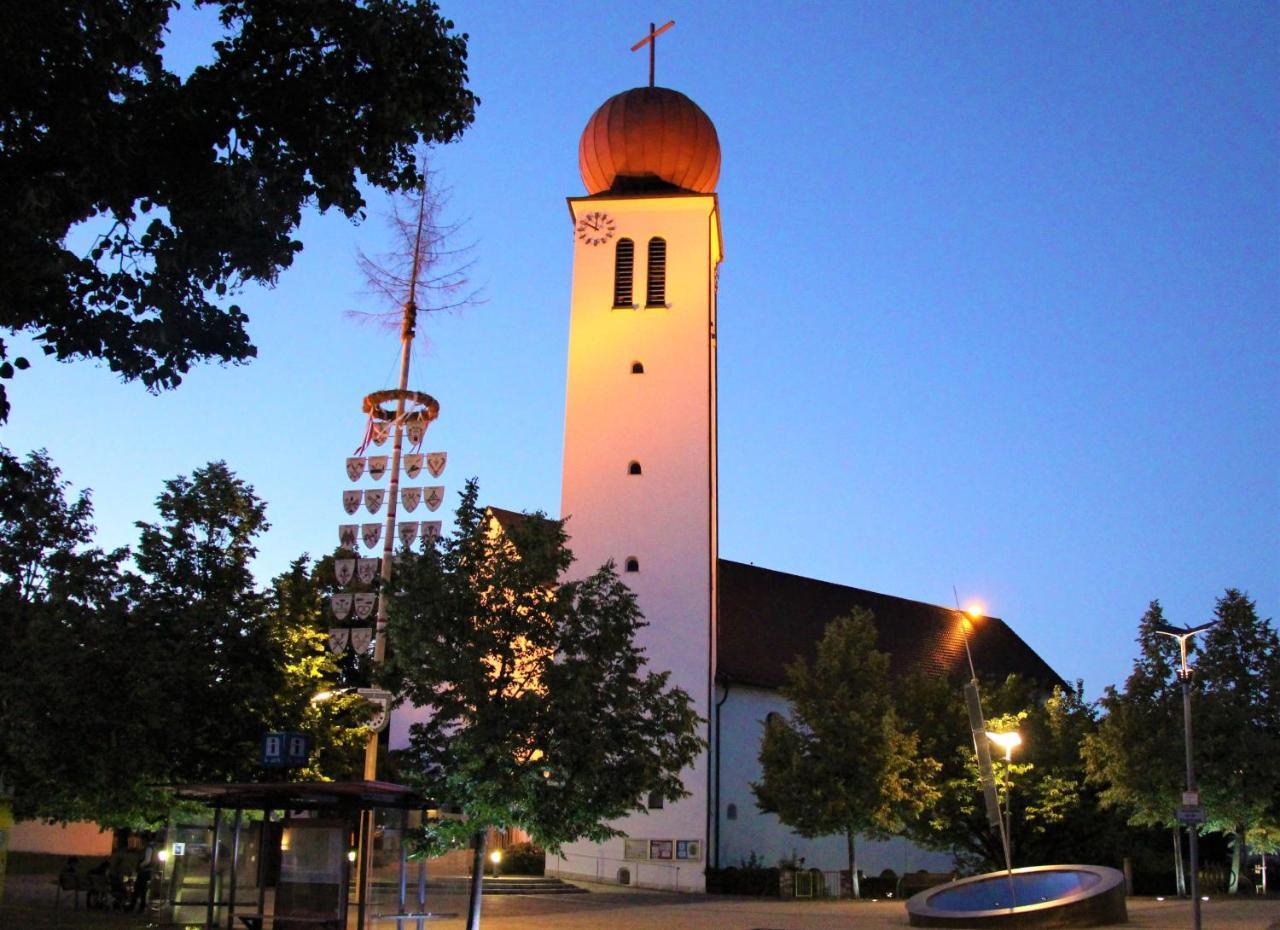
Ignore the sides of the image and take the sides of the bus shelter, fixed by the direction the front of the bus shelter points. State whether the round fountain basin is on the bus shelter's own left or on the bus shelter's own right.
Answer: on the bus shelter's own left

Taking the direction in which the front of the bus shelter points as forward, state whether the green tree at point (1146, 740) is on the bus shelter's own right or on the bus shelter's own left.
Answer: on the bus shelter's own left

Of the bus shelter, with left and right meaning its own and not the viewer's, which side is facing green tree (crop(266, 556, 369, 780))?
back

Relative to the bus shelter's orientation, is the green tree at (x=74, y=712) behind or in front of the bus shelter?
behind

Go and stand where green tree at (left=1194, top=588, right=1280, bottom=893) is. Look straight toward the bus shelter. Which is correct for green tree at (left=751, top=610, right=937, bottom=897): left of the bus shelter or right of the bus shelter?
right

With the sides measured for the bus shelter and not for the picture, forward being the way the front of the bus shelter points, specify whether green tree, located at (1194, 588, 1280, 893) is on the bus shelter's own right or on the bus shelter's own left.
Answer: on the bus shelter's own left

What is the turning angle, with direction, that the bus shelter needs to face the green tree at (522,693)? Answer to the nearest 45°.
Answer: approximately 90° to its left

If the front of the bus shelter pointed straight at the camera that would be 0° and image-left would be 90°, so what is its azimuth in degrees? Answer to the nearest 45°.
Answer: approximately 0°

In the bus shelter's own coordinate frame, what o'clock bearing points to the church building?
The church building is roughly at 7 o'clock from the bus shelter.

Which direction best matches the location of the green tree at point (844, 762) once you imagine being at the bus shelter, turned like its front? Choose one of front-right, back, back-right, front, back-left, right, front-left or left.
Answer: back-left

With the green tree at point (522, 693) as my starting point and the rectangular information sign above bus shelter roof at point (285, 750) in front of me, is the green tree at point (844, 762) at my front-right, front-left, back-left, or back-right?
back-right

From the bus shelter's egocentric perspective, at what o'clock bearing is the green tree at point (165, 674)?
The green tree is roughly at 5 o'clock from the bus shelter.
